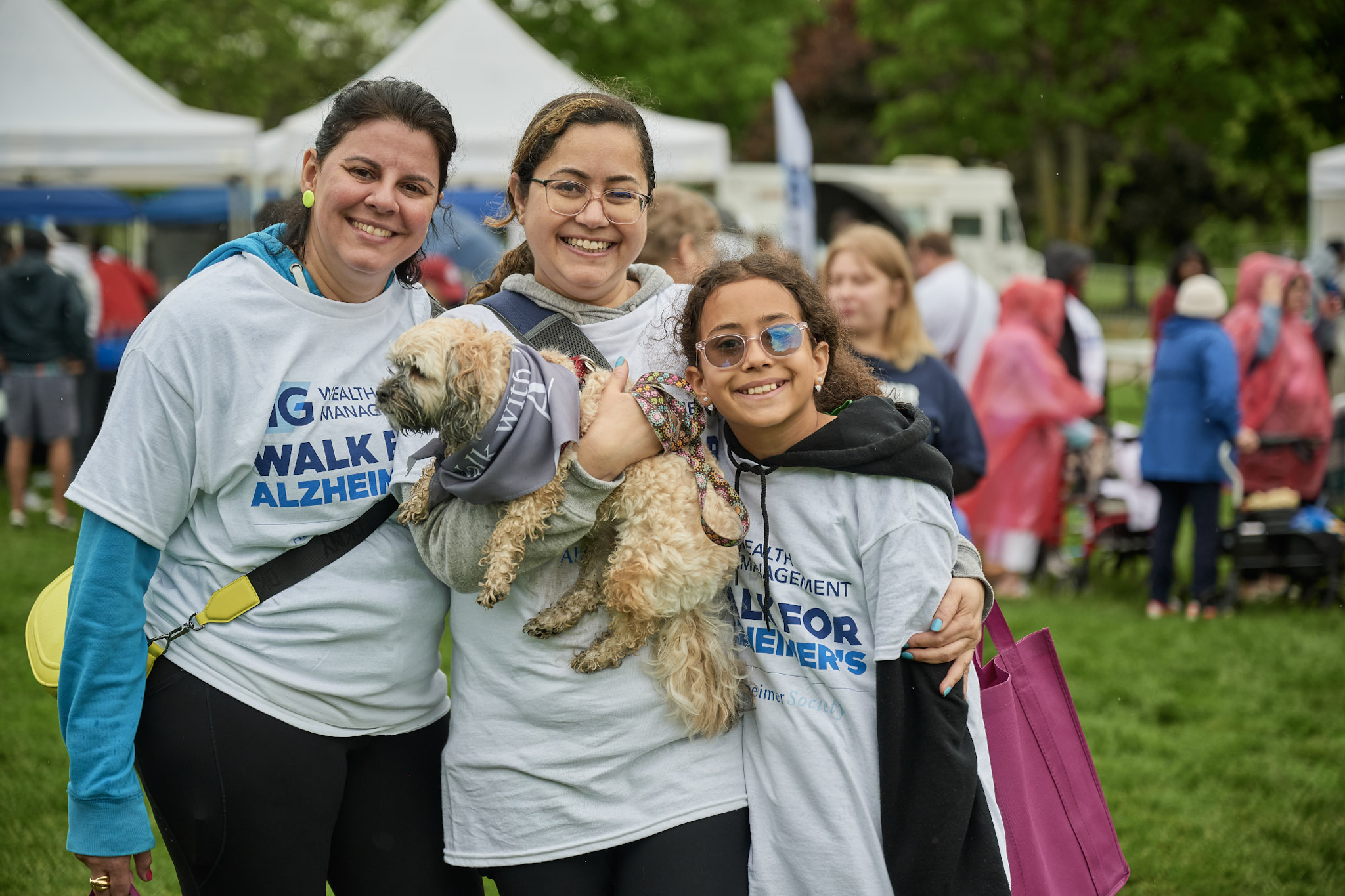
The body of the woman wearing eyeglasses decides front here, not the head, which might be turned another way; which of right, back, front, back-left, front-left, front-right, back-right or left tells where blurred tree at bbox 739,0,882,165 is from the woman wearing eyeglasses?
back

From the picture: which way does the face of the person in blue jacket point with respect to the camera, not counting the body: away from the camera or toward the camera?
away from the camera

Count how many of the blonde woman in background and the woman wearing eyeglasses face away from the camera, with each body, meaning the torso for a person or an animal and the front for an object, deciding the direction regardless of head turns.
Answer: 0

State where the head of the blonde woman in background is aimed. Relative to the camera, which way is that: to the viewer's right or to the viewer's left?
to the viewer's left

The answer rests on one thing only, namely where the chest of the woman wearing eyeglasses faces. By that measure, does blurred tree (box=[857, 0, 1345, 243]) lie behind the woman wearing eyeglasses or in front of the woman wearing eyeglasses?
behind

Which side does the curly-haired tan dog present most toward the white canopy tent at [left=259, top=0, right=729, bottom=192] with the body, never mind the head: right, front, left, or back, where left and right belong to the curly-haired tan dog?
right

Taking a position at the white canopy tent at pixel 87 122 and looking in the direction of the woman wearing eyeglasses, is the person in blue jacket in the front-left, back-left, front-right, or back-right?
front-left

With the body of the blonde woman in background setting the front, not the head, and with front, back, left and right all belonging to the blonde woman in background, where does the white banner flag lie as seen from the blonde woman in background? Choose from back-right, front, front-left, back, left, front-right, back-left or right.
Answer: back-right

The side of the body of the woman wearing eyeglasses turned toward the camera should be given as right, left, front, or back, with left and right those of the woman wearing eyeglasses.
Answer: front

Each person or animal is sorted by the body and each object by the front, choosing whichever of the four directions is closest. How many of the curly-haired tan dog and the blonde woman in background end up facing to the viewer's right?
0

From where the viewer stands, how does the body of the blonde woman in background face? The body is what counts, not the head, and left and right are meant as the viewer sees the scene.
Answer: facing the viewer and to the left of the viewer

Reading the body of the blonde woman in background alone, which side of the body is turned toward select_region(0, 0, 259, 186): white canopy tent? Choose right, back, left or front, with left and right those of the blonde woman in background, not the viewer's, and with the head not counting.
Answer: right

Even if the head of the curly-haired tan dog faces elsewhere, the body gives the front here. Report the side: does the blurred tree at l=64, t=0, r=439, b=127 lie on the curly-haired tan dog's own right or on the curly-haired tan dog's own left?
on the curly-haired tan dog's own right

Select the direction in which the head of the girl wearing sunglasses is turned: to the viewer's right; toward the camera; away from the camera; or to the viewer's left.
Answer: toward the camera

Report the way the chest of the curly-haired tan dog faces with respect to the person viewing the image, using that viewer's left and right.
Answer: facing to the left of the viewer

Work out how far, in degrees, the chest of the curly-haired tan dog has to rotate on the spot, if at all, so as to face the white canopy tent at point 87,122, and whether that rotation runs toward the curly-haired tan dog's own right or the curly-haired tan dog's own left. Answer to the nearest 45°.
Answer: approximately 45° to the curly-haired tan dog's own right
